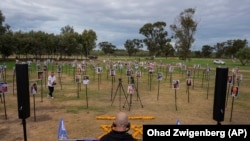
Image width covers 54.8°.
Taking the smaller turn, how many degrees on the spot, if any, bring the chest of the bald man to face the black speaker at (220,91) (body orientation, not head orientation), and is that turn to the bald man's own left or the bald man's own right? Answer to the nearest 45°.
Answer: approximately 45° to the bald man's own right

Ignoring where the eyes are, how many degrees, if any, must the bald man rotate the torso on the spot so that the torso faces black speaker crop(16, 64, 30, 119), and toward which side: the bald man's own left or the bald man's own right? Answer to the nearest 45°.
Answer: approximately 45° to the bald man's own left

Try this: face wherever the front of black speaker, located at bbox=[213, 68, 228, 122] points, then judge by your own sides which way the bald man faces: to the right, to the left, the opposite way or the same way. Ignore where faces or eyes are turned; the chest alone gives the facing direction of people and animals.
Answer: the opposite way

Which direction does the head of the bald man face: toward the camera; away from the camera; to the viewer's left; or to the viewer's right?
away from the camera

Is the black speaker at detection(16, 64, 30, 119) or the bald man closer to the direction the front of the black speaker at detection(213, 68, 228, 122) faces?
the bald man

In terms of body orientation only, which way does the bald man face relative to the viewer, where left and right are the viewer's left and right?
facing away from the viewer

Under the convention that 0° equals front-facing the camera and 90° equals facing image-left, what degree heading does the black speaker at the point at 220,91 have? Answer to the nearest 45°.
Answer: approximately 0°

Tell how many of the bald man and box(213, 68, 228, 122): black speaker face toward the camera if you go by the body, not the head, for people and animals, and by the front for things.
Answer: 1

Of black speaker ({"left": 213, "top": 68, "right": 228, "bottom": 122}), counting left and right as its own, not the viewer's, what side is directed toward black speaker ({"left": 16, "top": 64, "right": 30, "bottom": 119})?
right
